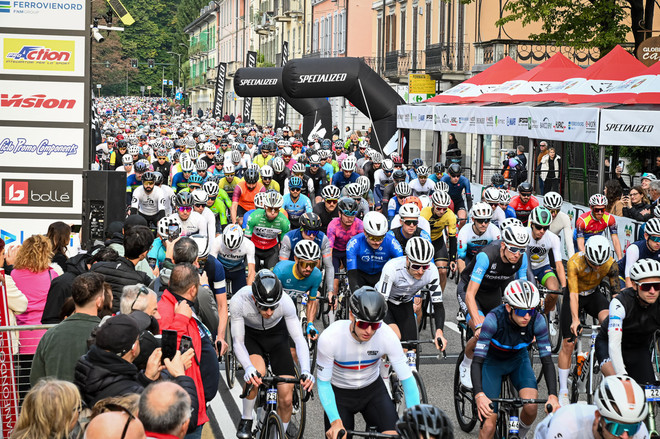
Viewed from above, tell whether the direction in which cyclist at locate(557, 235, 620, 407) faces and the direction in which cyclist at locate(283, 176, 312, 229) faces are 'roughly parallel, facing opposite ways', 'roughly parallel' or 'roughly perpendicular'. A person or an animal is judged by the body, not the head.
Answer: roughly parallel

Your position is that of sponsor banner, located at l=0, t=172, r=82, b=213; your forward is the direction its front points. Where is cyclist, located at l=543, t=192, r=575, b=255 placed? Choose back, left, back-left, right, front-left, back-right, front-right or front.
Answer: left

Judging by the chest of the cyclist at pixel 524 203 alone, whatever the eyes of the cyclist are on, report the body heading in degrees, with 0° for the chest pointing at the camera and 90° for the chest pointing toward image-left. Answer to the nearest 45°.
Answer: approximately 0°

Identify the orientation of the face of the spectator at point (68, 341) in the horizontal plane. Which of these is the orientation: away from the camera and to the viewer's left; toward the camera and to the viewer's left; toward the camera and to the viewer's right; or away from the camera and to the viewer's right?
away from the camera and to the viewer's right

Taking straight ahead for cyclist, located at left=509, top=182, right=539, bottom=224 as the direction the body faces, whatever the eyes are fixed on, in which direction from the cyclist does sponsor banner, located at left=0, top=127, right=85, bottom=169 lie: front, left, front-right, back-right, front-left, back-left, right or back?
front-right

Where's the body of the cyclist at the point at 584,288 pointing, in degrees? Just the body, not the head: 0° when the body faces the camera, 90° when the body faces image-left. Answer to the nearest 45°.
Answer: approximately 0°

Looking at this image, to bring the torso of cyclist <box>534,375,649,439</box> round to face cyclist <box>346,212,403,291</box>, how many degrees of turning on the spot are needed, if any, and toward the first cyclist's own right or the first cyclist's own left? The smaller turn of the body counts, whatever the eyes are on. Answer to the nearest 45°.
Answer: approximately 180°

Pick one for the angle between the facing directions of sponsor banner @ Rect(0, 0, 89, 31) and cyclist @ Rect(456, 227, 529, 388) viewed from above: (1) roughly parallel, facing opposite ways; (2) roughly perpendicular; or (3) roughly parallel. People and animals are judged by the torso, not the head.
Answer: roughly parallel

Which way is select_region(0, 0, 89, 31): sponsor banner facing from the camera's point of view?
toward the camera

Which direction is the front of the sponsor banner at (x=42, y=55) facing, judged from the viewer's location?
facing the viewer

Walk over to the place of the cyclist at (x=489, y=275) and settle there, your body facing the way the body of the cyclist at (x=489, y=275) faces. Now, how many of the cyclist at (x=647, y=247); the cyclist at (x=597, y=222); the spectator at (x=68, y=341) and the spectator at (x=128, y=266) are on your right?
2

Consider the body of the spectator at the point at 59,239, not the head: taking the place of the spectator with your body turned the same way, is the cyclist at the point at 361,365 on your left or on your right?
on your right

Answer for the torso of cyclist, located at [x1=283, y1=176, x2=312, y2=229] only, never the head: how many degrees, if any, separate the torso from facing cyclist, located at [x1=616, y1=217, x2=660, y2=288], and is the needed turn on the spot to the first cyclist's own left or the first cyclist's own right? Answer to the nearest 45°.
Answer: approximately 45° to the first cyclist's own left

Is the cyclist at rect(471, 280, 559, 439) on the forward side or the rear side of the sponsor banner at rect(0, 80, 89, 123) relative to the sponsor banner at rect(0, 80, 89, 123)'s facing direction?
on the forward side

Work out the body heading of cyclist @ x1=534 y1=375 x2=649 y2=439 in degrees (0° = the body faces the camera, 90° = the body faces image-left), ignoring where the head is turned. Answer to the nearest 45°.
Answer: approximately 315°

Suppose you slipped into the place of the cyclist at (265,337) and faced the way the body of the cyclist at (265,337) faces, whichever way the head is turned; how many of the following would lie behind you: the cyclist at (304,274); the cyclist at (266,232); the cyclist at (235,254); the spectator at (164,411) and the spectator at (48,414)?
3

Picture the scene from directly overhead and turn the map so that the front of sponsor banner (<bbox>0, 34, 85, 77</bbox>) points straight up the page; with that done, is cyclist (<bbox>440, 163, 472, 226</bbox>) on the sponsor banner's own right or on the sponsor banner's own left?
on the sponsor banner's own left

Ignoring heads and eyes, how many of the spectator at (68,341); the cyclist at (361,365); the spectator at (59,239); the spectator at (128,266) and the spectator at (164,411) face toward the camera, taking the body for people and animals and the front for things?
1

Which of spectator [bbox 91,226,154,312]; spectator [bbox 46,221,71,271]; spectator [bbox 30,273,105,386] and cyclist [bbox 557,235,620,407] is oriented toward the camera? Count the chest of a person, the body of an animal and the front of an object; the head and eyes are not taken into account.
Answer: the cyclist

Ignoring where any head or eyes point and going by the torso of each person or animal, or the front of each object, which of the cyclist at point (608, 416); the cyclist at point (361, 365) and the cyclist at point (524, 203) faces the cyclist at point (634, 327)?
the cyclist at point (524, 203)
